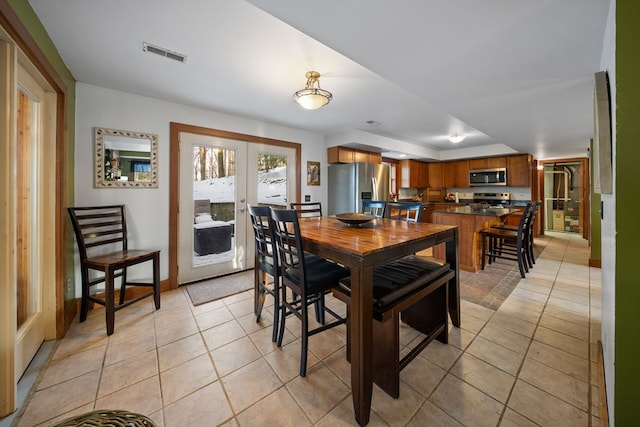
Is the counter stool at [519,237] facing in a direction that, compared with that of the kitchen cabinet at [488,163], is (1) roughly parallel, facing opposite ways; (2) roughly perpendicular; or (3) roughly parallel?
roughly perpendicular

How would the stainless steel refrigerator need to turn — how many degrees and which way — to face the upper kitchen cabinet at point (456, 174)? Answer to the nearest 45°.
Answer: approximately 90° to its left

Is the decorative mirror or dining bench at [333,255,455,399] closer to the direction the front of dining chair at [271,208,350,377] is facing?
the dining bench

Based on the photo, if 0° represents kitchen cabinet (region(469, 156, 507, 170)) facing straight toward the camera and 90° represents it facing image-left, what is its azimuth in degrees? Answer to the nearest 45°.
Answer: approximately 0°

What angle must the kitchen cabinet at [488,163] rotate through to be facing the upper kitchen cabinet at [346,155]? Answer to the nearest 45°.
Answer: approximately 45° to its right

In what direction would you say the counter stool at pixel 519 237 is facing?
to the viewer's left

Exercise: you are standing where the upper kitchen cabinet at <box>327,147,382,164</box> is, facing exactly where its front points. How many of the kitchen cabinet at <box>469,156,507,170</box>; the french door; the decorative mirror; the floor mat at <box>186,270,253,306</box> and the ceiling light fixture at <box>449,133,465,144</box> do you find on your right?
3

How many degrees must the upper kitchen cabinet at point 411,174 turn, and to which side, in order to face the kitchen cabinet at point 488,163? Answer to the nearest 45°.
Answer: approximately 45° to its left

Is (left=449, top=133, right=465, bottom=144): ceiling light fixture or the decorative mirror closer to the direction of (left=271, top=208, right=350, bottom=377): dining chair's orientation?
the ceiling light fixture
